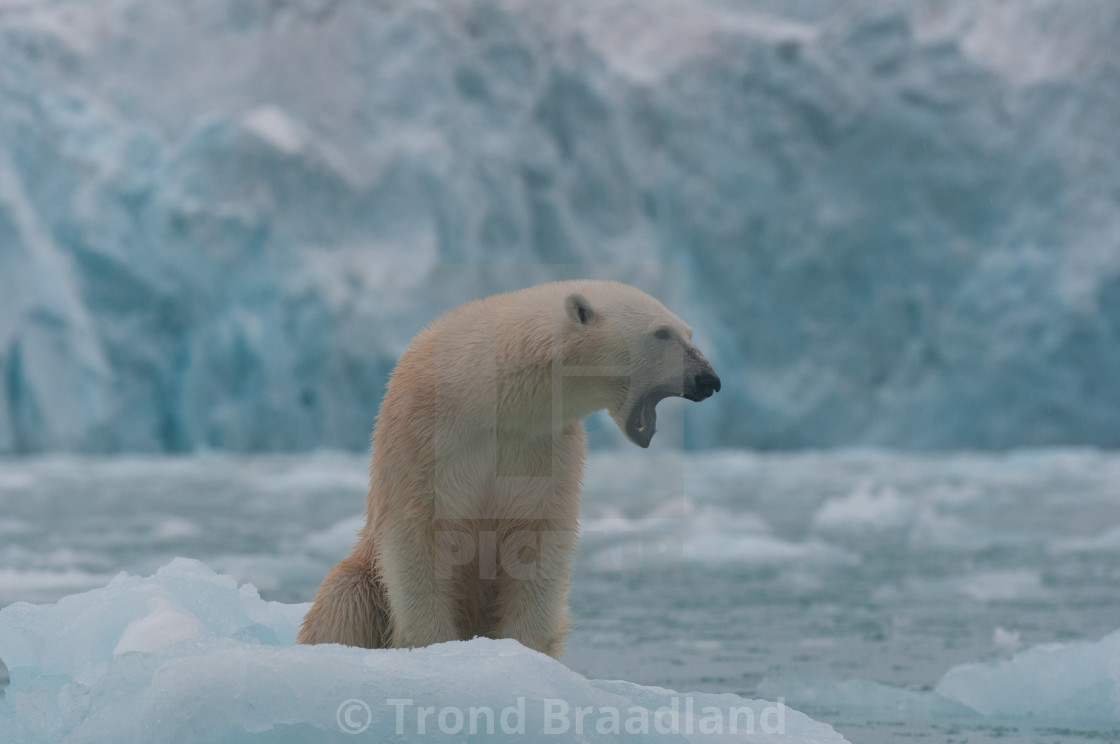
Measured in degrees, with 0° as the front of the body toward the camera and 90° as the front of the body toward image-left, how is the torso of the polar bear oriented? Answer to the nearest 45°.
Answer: approximately 315°

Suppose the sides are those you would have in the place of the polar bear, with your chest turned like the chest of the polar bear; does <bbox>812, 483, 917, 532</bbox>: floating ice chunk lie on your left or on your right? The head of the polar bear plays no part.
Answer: on your left

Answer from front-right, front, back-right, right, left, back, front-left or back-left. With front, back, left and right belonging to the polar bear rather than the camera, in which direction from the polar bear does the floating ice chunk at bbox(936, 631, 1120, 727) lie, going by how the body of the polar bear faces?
left

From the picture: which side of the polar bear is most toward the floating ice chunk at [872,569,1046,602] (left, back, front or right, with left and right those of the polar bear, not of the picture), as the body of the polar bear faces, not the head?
left

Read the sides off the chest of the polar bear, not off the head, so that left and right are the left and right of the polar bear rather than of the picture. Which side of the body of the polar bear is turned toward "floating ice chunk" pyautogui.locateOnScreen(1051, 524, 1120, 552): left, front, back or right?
left

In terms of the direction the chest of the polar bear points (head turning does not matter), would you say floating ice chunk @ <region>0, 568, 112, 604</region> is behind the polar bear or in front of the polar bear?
behind

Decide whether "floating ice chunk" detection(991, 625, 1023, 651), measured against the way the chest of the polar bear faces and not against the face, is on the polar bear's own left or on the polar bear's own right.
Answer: on the polar bear's own left

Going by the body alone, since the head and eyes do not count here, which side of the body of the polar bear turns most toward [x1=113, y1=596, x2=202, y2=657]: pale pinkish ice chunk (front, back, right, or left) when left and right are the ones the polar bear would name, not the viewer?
back
